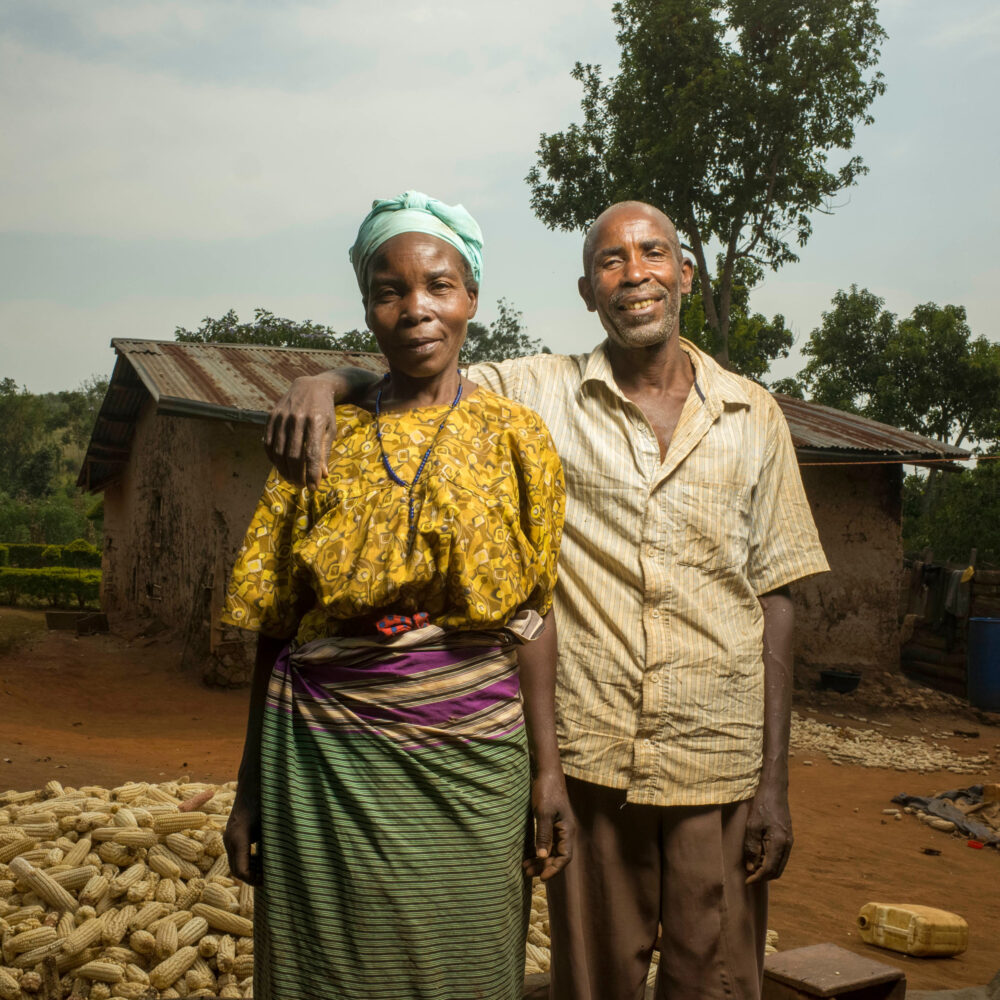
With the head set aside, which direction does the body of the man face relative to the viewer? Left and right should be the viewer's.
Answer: facing the viewer

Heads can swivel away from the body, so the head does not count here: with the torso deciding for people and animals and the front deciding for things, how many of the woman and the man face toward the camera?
2

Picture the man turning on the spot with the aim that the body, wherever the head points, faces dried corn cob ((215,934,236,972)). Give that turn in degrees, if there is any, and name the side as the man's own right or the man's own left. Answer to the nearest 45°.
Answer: approximately 135° to the man's own right

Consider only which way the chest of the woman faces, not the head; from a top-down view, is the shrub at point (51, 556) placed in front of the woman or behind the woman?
behind

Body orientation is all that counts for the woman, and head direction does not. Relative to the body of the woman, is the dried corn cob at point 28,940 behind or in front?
behind

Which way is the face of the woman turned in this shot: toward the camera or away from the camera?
toward the camera

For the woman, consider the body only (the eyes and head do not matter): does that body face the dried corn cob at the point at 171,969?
no

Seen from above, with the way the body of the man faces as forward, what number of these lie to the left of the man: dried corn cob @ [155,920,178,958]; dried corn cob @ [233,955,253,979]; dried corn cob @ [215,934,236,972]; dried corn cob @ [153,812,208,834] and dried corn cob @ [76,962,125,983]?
0

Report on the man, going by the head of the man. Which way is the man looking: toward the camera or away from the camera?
toward the camera

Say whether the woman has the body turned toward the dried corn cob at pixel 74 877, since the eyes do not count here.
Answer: no

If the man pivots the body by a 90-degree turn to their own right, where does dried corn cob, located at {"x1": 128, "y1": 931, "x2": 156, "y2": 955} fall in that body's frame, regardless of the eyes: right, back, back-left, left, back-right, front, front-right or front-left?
front-right

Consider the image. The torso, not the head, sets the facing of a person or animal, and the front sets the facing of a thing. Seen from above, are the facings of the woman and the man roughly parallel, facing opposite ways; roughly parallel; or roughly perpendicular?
roughly parallel

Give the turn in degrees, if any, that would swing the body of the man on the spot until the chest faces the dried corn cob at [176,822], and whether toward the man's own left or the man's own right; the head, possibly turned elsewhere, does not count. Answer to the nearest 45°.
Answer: approximately 135° to the man's own right

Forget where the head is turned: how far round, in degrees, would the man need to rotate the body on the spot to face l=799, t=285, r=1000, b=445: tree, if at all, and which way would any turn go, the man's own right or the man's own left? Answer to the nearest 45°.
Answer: approximately 180°

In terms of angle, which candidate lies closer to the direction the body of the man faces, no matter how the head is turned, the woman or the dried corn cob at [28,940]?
the woman
